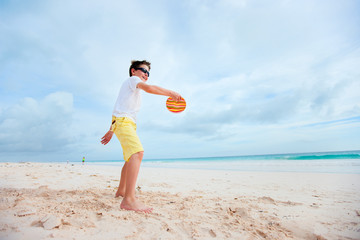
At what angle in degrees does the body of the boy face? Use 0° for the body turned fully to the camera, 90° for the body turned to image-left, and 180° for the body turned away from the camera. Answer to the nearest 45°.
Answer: approximately 270°
